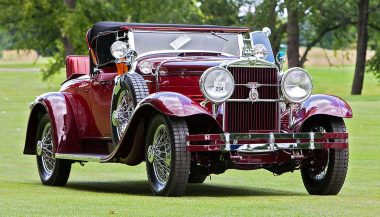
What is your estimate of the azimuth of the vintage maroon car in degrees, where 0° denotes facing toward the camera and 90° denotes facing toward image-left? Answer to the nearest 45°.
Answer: approximately 315°
